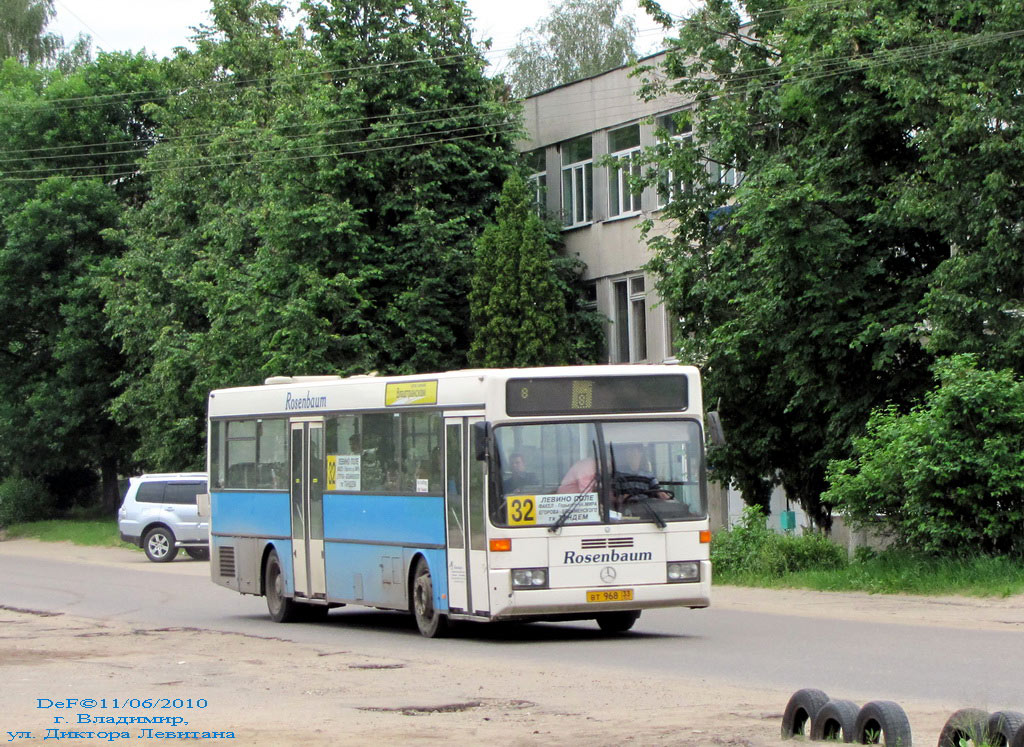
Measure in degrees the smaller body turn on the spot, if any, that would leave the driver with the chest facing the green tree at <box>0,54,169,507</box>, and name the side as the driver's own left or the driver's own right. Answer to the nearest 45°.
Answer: approximately 180°

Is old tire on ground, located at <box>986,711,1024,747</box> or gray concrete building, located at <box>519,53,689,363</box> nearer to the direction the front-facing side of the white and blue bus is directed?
the old tire on ground

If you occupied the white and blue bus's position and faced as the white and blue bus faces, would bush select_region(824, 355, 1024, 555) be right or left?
on its left

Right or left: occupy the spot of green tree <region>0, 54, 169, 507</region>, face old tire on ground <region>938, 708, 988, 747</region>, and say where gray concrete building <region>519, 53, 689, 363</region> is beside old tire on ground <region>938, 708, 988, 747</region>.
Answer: left

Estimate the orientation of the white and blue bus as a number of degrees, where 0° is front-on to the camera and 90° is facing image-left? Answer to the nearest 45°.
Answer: approximately 315°

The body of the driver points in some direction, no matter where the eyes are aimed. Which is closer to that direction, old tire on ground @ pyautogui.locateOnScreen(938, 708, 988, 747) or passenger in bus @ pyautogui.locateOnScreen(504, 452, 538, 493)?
the old tire on ground

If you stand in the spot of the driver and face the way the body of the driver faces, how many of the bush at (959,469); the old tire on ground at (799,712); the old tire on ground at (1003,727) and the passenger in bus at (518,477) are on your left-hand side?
1

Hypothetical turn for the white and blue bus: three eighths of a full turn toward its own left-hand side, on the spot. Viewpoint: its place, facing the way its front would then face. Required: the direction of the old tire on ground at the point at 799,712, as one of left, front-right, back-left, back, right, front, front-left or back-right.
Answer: back

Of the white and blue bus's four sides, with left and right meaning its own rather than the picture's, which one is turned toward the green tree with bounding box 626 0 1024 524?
left

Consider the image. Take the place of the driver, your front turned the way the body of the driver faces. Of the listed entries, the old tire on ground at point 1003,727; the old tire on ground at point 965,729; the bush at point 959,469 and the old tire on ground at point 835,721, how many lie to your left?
1

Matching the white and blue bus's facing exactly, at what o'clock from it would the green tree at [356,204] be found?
The green tree is roughly at 7 o'clock from the white and blue bus.

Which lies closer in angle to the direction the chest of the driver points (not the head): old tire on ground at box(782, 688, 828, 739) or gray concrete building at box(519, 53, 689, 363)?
the old tire on ground

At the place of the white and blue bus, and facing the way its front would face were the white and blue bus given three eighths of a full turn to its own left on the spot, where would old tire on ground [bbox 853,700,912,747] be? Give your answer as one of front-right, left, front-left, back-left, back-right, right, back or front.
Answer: back

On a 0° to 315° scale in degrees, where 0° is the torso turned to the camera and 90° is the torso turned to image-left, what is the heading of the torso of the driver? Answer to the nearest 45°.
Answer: approximately 315°

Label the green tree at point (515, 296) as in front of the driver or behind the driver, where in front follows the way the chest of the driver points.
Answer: behind

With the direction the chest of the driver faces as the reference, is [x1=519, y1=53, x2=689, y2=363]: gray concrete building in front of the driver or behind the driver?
behind

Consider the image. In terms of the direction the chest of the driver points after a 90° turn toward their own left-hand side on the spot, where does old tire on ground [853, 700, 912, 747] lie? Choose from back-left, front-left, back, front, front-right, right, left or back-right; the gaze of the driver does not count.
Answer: back-right
